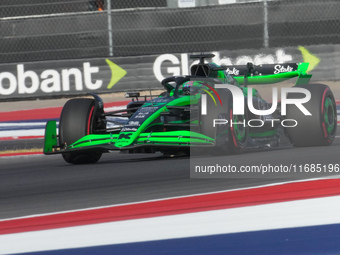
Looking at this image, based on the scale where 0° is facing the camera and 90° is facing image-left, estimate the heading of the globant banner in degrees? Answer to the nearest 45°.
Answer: approximately 0°

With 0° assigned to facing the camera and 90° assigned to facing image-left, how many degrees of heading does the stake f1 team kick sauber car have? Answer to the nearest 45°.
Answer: approximately 45°
